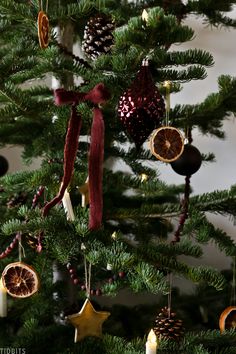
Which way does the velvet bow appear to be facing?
toward the camera
